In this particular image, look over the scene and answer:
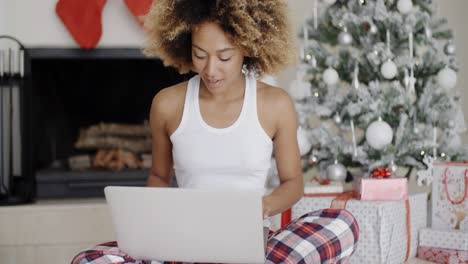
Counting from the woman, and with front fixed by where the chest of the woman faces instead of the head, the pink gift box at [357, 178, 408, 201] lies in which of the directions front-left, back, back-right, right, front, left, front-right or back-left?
back-left

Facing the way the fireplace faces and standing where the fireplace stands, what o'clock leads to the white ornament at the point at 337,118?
The white ornament is roughly at 10 o'clock from the fireplace.

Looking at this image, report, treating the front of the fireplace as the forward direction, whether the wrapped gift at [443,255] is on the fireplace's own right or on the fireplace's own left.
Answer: on the fireplace's own left

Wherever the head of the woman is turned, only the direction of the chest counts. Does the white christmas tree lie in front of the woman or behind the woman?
behind

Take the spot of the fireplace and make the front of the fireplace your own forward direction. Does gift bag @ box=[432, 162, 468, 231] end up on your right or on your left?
on your left

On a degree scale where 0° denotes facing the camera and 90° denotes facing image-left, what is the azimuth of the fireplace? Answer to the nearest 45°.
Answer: approximately 0°

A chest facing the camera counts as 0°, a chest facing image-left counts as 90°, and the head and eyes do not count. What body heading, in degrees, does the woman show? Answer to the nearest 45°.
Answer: approximately 0°

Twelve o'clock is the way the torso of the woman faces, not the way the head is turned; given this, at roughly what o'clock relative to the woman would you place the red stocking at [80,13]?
The red stocking is roughly at 5 o'clock from the woman.
